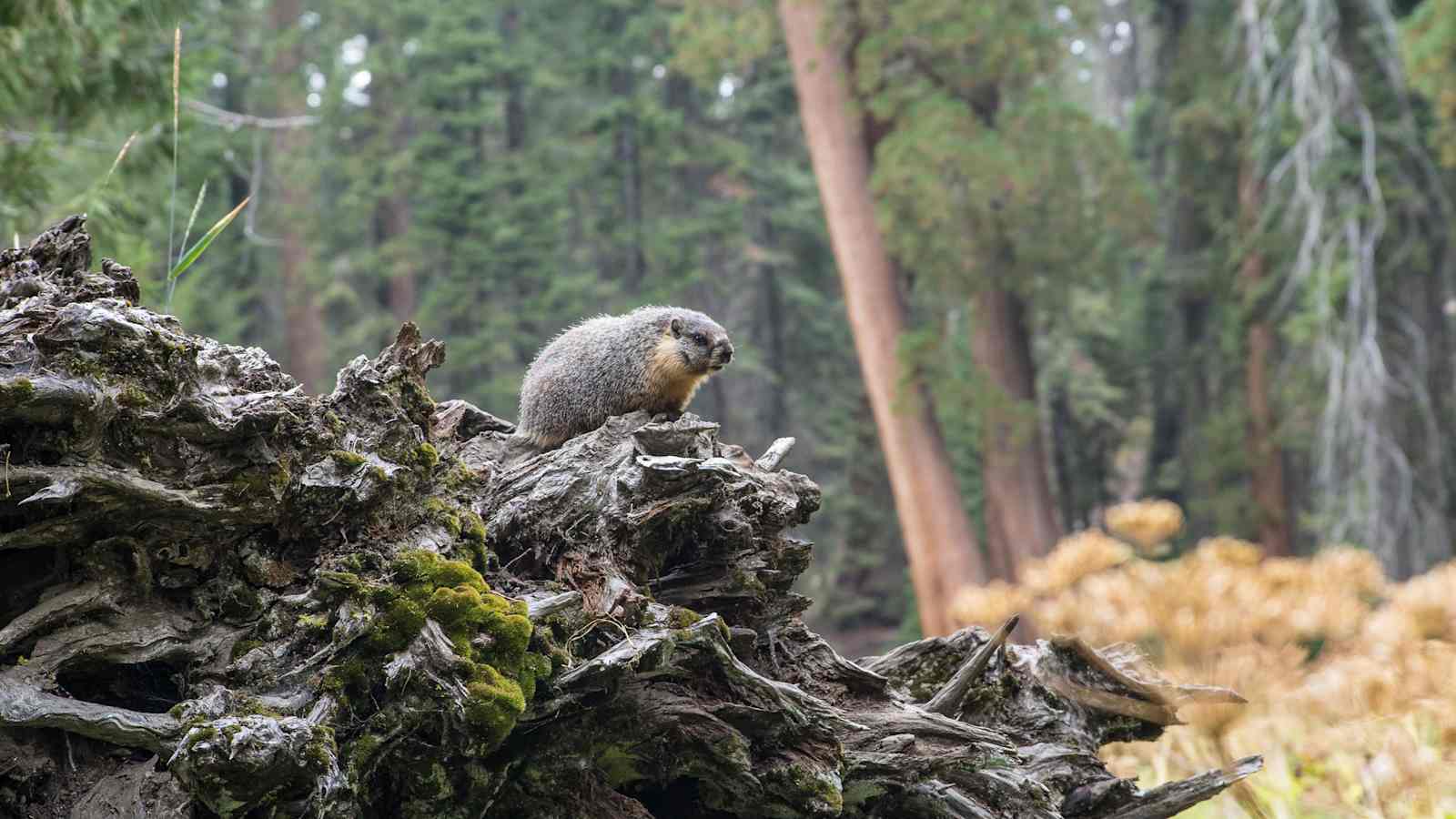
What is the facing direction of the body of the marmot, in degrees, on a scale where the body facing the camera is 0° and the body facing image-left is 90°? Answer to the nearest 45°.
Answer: approximately 270°

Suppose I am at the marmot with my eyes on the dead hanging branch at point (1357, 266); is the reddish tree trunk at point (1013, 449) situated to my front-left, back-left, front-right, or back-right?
front-left

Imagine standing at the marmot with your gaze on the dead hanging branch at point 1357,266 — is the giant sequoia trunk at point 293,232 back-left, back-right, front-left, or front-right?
front-left
